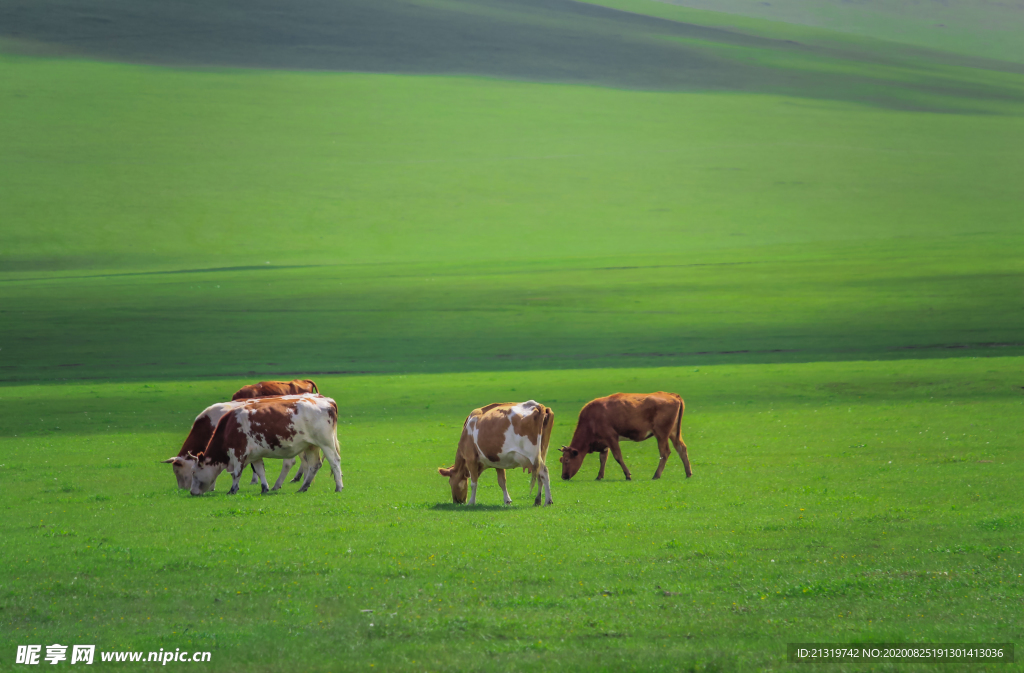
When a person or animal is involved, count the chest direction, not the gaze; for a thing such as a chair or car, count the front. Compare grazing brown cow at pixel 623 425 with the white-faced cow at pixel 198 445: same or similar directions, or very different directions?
same or similar directions

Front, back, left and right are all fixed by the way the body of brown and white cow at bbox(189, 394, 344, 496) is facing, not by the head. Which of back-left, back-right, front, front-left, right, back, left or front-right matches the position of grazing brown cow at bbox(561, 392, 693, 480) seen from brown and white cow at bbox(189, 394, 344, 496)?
back

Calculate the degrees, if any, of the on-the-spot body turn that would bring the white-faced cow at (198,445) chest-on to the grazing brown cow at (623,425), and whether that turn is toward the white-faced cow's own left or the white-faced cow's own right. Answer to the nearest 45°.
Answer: approximately 180°

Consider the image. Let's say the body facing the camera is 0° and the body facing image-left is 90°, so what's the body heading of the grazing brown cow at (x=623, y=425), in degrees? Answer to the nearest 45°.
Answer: approximately 90°

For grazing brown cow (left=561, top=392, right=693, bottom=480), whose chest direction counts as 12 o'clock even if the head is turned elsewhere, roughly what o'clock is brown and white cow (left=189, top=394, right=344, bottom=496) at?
brown and white cow (left=189, top=394, right=344, bottom=496) is roughly at 11 o'clock from grazing brown cow (left=561, top=392, right=693, bottom=480).

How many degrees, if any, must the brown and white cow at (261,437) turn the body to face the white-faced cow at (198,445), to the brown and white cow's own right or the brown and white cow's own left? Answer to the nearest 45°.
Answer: approximately 45° to the brown and white cow's own right

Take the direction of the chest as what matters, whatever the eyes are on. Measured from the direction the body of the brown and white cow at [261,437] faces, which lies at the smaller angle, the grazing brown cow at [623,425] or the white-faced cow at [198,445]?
the white-faced cow

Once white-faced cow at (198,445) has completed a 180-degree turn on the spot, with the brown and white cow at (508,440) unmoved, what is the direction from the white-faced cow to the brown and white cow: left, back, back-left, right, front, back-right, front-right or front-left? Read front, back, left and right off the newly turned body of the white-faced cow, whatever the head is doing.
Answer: front-right

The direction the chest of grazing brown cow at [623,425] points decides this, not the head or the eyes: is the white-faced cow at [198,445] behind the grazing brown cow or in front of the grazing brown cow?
in front

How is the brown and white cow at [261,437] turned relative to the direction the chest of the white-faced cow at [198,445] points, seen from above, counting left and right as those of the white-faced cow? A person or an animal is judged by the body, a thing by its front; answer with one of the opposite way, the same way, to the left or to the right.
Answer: the same way

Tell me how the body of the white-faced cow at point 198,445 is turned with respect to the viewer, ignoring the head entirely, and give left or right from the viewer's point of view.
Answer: facing to the left of the viewer

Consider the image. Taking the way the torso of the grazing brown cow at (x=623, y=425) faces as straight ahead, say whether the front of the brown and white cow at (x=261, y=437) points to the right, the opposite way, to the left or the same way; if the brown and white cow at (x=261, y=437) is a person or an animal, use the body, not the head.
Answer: the same way

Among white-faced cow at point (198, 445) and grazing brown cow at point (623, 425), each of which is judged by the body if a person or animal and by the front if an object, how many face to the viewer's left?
2

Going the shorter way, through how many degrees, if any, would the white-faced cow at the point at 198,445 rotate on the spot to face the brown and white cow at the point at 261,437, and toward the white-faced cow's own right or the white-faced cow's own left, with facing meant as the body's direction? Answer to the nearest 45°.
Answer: approximately 135° to the white-faced cow's own left

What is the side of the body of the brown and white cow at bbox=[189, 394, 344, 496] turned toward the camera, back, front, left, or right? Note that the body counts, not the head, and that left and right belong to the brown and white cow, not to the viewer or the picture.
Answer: left
